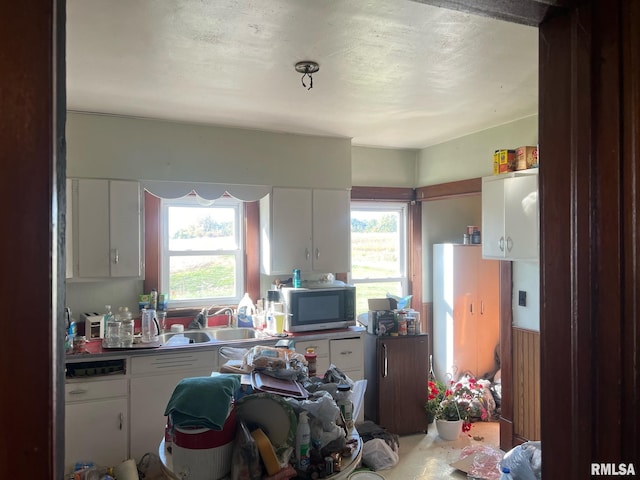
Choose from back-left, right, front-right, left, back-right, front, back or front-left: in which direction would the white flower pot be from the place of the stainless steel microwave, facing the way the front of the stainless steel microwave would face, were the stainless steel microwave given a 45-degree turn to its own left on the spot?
front-left

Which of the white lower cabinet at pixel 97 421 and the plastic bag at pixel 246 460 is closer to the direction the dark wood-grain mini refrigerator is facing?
the plastic bag

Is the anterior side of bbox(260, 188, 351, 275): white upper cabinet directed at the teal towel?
yes

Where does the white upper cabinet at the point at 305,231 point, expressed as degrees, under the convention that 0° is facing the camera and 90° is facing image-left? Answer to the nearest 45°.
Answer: approximately 0°

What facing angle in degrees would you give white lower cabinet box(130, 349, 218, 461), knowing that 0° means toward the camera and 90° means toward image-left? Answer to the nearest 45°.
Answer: approximately 315°

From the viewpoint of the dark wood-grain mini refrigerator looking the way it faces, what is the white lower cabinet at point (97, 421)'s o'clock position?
The white lower cabinet is roughly at 2 o'clock from the dark wood-grain mini refrigerator.

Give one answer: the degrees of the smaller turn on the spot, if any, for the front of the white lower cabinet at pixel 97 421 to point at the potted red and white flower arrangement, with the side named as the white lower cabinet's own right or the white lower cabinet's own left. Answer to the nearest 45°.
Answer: approximately 45° to the white lower cabinet's own left

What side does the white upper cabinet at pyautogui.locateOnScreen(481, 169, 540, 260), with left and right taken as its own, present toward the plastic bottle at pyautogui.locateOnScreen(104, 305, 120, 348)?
front

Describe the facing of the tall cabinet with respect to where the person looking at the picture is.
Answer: facing the viewer and to the right of the viewer
